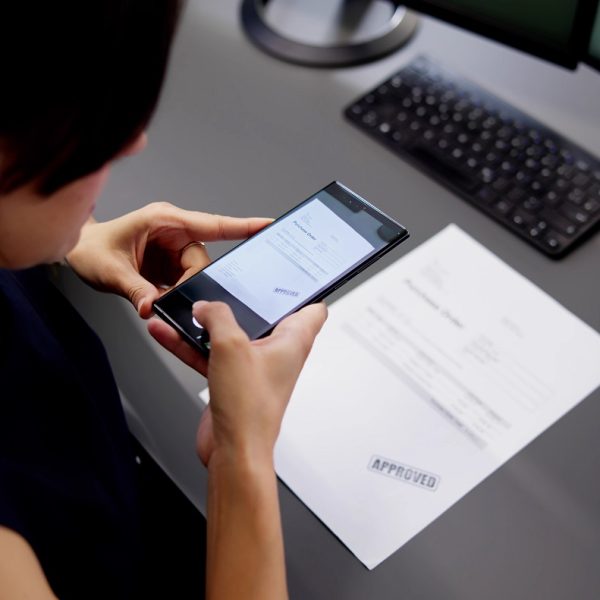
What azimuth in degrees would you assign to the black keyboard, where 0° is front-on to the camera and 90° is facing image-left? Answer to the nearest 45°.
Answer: approximately 45°

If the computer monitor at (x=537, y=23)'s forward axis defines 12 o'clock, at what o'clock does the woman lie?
The woman is roughly at 11 o'clock from the computer monitor.

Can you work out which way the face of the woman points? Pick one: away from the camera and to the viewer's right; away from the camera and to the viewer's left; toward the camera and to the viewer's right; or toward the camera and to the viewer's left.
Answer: away from the camera and to the viewer's right
